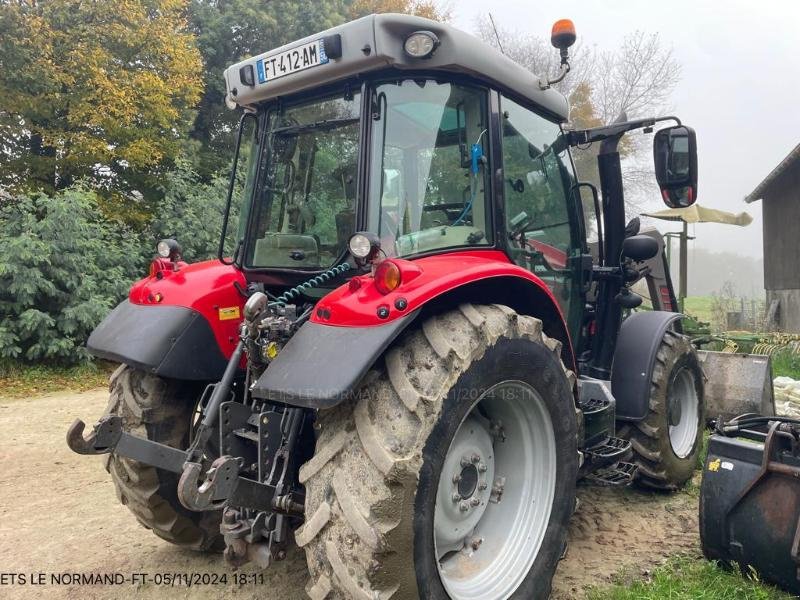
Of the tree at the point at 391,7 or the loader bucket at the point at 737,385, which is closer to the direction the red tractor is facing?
the loader bucket

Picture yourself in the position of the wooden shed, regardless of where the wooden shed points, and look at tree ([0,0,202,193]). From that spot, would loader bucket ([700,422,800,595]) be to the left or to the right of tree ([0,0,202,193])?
left

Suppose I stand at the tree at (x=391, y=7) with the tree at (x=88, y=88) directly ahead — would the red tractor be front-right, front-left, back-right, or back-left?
front-left

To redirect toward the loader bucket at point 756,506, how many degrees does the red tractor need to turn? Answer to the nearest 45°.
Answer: approximately 45° to its right

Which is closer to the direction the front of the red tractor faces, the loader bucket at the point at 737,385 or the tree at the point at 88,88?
the loader bucket

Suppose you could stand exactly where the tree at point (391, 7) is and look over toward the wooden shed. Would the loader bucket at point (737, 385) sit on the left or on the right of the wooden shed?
right

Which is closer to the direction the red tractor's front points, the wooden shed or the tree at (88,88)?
the wooden shed

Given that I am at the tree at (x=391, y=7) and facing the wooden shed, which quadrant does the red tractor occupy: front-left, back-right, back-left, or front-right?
front-right

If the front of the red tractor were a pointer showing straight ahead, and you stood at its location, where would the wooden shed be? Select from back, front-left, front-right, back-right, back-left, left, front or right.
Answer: front

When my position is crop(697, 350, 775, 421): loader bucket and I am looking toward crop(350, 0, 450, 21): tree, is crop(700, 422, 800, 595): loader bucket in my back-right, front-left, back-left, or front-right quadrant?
back-left

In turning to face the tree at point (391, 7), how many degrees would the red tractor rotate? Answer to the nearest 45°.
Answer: approximately 45° to its left

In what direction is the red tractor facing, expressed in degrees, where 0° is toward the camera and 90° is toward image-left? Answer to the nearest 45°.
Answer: approximately 225°

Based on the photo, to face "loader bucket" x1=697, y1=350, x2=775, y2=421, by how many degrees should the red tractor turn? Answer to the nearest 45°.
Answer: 0° — it already faces it

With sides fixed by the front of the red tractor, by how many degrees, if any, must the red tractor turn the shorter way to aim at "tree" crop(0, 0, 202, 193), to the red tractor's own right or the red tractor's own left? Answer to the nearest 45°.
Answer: approximately 90° to the red tractor's own left

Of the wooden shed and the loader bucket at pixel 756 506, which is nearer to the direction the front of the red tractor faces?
the wooden shed
